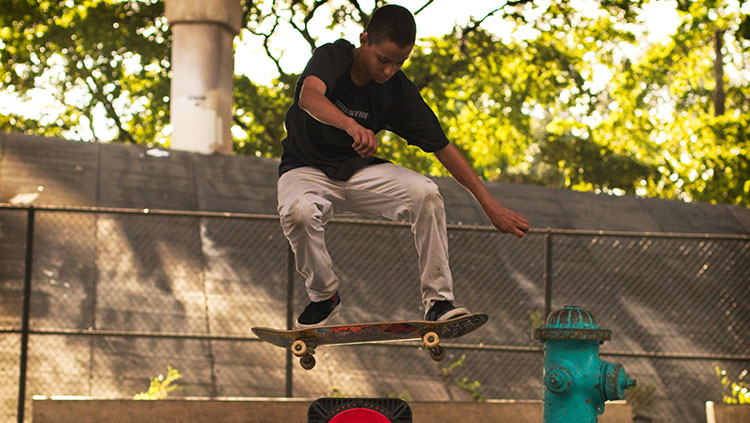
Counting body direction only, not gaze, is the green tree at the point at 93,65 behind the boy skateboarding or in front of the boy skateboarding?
behind

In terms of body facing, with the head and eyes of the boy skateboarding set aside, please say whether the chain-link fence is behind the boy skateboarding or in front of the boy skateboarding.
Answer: behind

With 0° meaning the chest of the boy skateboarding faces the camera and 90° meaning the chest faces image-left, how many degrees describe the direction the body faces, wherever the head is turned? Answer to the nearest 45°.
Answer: approximately 315°

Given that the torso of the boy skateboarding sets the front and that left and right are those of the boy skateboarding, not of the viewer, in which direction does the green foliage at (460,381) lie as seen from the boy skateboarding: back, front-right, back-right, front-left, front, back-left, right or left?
back-left

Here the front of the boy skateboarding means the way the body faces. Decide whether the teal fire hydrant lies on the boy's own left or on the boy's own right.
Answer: on the boy's own left

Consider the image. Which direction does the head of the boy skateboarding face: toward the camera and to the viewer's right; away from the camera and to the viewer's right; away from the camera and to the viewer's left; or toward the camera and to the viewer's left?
toward the camera and to the viewer's right

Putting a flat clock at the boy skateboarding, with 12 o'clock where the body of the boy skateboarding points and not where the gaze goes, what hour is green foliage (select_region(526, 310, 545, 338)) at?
The green foliage is roughly at 8 o'clock from the boy skateboarding.
